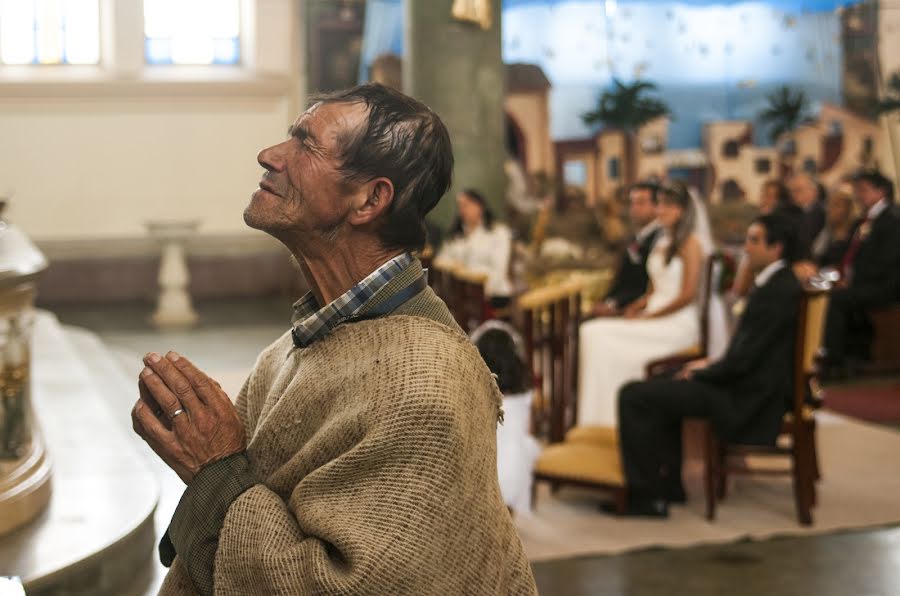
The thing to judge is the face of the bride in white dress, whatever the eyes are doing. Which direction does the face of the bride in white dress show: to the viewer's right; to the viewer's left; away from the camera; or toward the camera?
to the viewer's left

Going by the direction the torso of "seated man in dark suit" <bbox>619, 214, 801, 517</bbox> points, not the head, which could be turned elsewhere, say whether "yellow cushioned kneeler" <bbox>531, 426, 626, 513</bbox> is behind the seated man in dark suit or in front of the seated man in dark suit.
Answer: in front

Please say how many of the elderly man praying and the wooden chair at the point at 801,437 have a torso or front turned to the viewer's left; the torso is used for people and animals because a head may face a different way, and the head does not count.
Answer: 2

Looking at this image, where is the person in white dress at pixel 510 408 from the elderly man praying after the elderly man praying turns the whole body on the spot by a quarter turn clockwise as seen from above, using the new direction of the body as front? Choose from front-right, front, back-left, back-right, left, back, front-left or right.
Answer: front

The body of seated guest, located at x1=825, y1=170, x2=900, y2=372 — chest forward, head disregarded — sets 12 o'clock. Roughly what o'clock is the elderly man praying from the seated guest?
The elderly man praying is roughly at 9 o'clock from the seated guest.

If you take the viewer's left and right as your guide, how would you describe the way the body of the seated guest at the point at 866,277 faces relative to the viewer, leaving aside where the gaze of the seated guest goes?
facing to the left of the viewer

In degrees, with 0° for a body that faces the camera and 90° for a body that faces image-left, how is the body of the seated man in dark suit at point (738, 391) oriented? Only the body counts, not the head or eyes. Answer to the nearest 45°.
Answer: approximately 90°

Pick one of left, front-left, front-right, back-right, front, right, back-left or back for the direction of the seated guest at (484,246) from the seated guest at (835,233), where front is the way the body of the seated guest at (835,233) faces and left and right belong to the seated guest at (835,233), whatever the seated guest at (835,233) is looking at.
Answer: front

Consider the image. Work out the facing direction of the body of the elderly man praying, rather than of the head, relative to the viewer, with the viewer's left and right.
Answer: facing to the left of the viewer

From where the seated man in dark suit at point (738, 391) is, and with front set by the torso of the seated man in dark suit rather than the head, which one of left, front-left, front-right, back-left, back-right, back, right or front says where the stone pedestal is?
front-right

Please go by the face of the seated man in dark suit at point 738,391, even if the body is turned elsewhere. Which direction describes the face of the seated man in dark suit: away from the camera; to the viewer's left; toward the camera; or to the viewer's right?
to the viewer's left

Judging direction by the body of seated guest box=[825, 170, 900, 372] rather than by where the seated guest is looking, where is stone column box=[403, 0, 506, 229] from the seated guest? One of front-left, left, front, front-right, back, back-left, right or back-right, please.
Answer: front

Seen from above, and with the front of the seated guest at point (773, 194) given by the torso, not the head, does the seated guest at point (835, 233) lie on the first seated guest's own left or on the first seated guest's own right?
on the first seated guest's own left

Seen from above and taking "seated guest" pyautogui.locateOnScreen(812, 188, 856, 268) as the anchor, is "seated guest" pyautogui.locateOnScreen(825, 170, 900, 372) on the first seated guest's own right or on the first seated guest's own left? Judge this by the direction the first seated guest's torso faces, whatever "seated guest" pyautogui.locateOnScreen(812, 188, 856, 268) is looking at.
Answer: on the first seated guest's own left

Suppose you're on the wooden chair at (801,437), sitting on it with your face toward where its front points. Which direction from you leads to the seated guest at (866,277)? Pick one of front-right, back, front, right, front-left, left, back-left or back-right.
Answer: right

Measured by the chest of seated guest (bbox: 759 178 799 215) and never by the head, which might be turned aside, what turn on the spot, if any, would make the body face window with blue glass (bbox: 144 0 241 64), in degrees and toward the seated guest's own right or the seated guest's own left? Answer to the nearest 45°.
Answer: approximately 45° to the seated guest's own right

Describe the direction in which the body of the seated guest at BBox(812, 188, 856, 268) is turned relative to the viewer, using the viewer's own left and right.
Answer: facing the viewer and to the left of the viewer

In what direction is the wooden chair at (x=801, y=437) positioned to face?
to the viewer's left

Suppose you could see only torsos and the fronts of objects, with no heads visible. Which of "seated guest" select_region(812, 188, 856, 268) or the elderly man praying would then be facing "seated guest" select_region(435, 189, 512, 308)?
"seated guest" select_region(812, 188, 856, 268)
